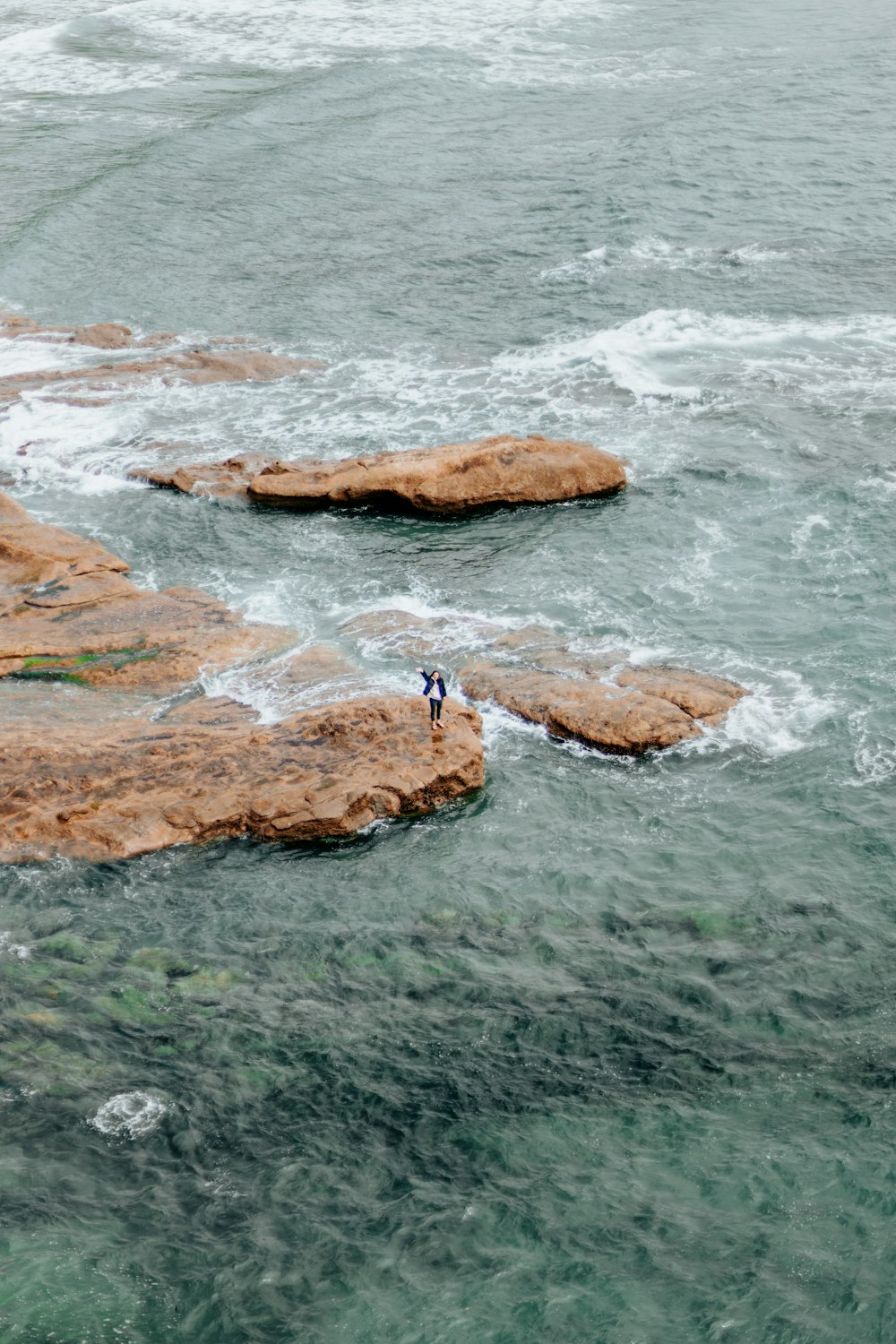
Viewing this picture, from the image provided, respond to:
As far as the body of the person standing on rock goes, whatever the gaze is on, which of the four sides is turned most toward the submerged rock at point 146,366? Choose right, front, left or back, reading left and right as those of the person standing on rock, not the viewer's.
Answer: back

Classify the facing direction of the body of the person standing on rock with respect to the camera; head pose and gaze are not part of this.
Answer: toward the camera

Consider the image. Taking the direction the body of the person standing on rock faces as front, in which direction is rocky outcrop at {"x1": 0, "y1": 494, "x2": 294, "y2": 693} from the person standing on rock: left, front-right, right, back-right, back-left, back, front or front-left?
back-right

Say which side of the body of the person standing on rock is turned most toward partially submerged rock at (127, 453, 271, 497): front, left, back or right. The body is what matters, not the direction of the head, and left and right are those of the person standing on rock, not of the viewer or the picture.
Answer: back

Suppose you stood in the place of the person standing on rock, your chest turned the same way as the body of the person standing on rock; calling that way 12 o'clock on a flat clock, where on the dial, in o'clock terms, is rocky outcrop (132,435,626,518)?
The rocky outcrop is roughly at 6 o'clock from the person standing on rock.

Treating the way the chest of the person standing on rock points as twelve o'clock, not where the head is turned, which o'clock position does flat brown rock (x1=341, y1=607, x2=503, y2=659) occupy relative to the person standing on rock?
The flat brown rock is roughly at 6 o'clock from the person standing on rock.

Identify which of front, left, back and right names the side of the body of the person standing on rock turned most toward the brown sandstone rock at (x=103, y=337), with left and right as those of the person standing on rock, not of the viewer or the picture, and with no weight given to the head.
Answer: back
